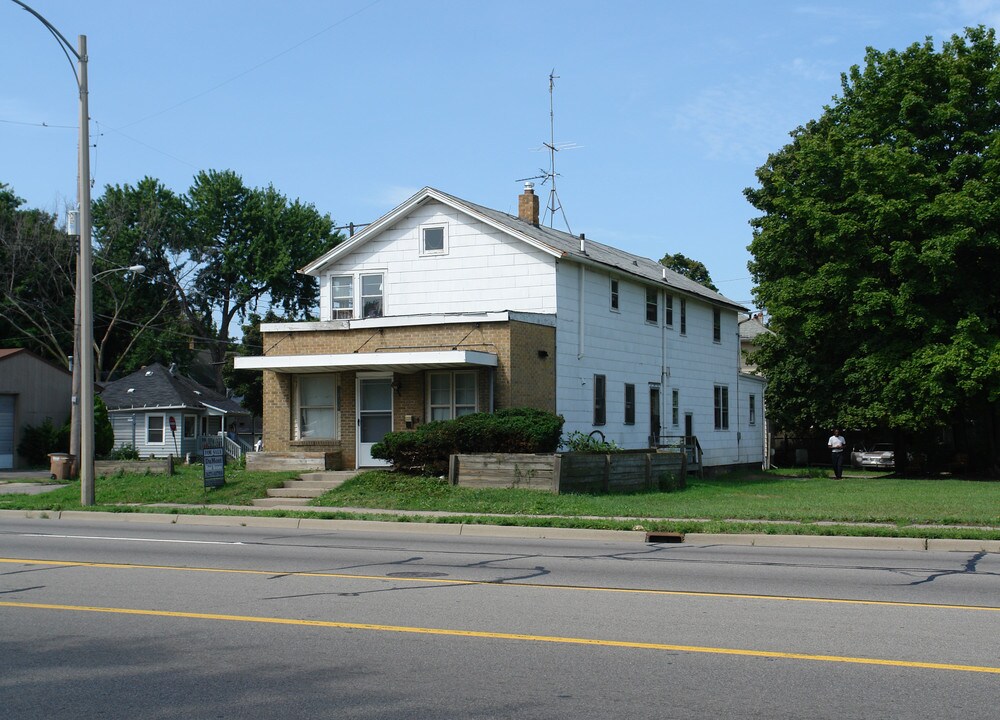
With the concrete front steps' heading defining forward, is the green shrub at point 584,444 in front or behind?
behind

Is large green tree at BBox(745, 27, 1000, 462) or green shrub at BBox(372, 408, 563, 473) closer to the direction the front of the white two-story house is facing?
the green shrub

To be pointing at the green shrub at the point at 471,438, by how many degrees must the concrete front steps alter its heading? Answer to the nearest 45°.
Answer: approximately 90° to its left

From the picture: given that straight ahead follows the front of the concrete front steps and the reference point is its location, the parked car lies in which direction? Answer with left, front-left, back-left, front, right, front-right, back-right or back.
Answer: back

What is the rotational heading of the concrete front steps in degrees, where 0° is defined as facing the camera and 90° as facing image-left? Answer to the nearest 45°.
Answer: approximately 45°

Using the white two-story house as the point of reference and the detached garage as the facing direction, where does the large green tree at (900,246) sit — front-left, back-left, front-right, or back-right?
back-right

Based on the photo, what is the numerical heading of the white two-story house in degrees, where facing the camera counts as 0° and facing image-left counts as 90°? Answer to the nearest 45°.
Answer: approximately 45°

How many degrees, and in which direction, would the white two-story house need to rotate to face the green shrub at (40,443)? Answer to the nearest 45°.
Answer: approximately 90° to its right

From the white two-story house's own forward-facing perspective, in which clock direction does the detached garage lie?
The detached garage is roughly at 3 o'clock from the white two-story house.
